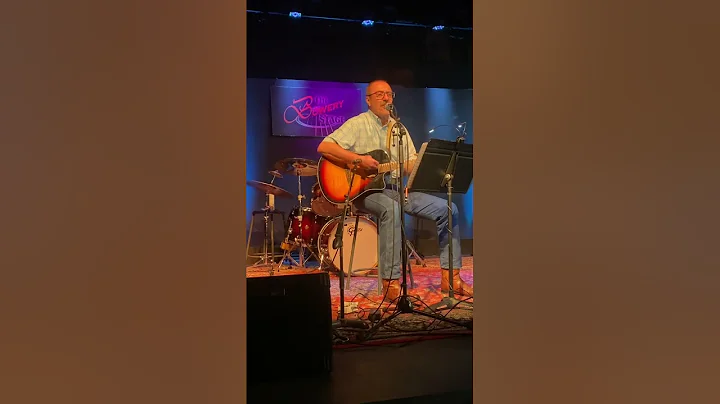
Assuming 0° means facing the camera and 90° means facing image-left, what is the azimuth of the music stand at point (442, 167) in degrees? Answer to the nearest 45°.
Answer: approximately 135°

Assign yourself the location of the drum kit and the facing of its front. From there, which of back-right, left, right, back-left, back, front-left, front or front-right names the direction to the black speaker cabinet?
front-right

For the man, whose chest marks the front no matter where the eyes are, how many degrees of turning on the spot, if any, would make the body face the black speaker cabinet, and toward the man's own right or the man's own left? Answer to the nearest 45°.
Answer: approximately 45° to the man's own right

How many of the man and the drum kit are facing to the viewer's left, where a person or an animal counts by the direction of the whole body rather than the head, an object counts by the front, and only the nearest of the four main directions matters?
0

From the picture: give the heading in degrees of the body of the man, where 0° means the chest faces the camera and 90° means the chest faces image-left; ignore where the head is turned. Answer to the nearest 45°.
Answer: approximately 315°

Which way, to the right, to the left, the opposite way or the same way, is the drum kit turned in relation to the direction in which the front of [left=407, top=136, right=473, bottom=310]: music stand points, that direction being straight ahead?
the opposite way

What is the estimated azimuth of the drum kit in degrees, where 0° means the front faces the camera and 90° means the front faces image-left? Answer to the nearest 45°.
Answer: approximately 315°

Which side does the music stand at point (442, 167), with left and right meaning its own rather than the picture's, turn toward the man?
front

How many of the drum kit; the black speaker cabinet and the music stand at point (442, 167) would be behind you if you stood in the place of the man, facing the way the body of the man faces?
1
